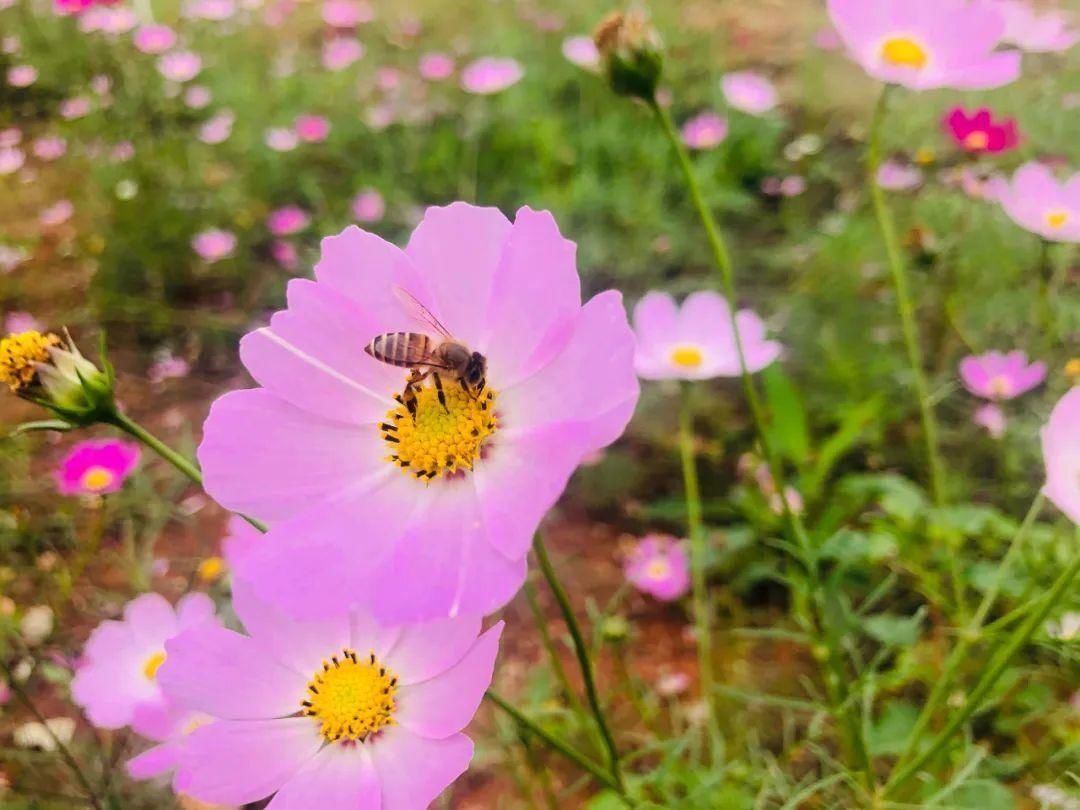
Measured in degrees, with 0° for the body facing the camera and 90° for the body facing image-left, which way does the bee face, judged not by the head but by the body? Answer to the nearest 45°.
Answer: approximately 270°

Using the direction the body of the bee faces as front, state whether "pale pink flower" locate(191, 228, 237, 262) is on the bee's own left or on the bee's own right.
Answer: on the bee's own left

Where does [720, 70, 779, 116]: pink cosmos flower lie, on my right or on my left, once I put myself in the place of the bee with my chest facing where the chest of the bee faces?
on my left

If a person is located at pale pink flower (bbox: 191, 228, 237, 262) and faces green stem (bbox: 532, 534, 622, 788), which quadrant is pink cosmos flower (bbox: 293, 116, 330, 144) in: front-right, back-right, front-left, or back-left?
back-left

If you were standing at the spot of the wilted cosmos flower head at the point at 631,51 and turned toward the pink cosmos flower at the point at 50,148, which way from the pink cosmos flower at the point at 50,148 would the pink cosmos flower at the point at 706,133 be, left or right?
right
